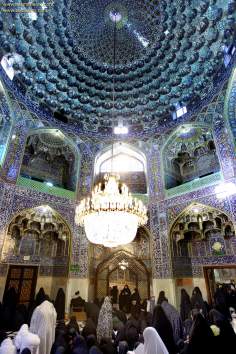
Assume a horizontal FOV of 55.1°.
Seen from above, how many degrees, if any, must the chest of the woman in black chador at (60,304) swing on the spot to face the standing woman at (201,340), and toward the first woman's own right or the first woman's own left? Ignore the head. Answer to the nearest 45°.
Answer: approximately 180°

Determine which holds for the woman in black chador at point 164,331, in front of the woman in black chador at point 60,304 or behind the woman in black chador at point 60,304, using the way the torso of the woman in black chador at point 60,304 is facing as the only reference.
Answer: behind

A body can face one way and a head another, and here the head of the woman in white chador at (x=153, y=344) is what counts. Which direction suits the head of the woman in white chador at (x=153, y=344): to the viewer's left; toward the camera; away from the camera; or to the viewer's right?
away from the camera

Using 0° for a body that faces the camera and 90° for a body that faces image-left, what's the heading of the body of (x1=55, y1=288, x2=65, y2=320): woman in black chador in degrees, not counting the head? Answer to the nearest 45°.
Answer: approximately 180°

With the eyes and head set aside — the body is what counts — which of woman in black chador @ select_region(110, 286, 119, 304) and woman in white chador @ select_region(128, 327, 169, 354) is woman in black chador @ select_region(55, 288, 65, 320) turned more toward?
the woman in black chador

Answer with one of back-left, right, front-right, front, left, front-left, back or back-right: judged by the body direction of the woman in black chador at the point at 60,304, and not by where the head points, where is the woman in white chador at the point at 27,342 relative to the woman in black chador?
back

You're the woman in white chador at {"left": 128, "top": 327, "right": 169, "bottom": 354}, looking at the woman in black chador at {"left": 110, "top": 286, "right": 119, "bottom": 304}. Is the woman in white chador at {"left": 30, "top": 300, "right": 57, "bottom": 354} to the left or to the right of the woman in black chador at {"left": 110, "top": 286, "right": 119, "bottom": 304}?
left
